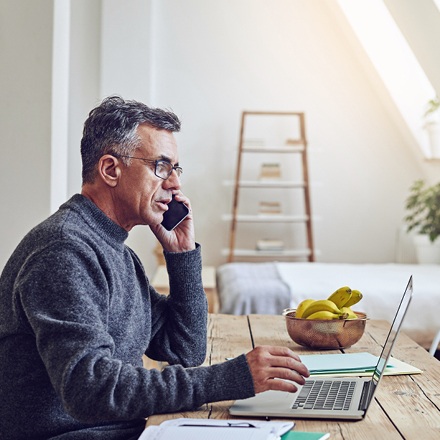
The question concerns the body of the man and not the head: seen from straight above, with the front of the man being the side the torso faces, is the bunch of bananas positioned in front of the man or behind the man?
in front

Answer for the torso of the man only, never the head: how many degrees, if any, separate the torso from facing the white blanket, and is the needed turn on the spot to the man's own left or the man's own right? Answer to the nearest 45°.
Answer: approximately 45° to the man's own left

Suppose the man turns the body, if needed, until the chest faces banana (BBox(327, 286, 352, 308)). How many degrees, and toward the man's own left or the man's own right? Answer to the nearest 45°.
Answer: approximately 45° to the man's own left

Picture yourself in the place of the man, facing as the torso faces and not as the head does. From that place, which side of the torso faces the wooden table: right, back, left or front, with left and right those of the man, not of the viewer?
front

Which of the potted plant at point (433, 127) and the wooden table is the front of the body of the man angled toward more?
the wooden table

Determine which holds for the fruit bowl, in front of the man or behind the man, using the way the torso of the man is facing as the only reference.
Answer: in front

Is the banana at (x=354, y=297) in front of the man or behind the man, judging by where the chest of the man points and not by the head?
in front

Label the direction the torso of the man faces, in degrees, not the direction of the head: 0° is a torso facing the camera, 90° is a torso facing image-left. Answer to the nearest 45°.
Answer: approximately 270°

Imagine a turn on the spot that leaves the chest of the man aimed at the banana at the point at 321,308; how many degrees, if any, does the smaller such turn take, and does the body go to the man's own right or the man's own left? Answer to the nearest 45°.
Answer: approximately 45° to the man's own left

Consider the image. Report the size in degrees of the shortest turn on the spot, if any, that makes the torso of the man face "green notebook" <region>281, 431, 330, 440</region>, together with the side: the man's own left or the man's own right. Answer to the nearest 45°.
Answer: approximately 45° to the man's own right

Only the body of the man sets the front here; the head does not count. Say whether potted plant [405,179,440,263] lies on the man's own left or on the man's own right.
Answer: on the man's own left
